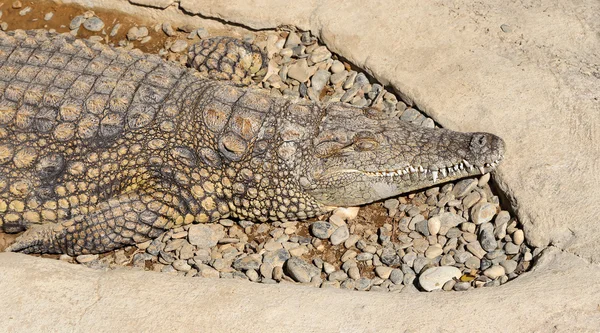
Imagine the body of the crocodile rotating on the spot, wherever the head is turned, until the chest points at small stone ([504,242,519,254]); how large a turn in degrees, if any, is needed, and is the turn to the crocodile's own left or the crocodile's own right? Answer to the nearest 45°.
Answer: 0° — it already faces it

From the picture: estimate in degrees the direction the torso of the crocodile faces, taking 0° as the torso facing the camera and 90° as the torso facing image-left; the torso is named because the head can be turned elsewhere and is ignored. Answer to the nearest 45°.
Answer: approximately 270°

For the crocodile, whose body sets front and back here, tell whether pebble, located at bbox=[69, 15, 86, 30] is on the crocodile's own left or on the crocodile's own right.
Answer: on the crocodile's own left

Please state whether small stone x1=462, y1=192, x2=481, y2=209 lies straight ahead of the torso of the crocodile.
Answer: yes

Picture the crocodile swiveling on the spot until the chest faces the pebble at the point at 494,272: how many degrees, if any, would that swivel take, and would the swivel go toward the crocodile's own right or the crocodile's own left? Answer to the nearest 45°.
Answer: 0° — it already faces it

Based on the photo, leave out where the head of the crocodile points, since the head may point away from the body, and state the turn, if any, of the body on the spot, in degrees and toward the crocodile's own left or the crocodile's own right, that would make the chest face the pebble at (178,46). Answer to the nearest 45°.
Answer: approximately 90° to the crocodile's own left

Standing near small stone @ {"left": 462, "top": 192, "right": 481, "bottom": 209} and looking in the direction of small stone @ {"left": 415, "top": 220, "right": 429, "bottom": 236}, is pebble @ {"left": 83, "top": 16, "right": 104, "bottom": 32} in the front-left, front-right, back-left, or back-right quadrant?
front-right

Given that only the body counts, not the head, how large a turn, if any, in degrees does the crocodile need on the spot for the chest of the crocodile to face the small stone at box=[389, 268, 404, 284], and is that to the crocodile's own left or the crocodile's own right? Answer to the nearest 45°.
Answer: approximately 45° to the crocodile's own right

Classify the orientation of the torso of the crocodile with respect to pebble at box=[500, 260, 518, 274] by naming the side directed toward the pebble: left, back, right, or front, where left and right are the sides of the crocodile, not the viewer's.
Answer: front

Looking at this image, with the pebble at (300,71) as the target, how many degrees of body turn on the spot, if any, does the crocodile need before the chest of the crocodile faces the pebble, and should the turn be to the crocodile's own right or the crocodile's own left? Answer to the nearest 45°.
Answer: approximately 45° to the crocodile's own left

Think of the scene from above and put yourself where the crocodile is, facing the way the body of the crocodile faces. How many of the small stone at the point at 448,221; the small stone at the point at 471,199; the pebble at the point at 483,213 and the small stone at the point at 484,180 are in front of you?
4

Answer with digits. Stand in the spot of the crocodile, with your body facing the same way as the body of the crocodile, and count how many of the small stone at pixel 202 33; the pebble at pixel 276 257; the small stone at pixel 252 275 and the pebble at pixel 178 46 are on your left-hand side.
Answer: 2

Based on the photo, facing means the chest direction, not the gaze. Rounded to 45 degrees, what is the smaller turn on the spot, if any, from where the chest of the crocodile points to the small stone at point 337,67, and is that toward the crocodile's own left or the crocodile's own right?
approximately 45° to the crocodile's own left

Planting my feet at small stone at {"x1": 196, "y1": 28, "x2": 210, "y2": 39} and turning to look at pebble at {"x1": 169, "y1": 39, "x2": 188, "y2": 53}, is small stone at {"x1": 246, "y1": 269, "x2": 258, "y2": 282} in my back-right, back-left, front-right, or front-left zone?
front-left

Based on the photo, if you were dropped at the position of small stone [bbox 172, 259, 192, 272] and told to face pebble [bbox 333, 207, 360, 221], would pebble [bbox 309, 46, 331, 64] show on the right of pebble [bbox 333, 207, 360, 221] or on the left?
left

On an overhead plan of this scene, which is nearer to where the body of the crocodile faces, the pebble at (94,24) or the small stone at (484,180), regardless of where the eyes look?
the small stone

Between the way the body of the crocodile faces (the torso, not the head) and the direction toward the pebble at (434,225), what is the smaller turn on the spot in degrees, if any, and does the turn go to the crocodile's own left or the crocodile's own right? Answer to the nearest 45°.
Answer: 0° — it already faces it

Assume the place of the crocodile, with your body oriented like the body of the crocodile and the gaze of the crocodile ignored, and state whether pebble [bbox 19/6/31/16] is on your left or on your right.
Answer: on your left

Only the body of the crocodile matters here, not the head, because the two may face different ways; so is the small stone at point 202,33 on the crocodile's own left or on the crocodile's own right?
on the crocodile's own left

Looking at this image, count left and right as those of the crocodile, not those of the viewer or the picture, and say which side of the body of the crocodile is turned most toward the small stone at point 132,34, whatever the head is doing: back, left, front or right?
left
